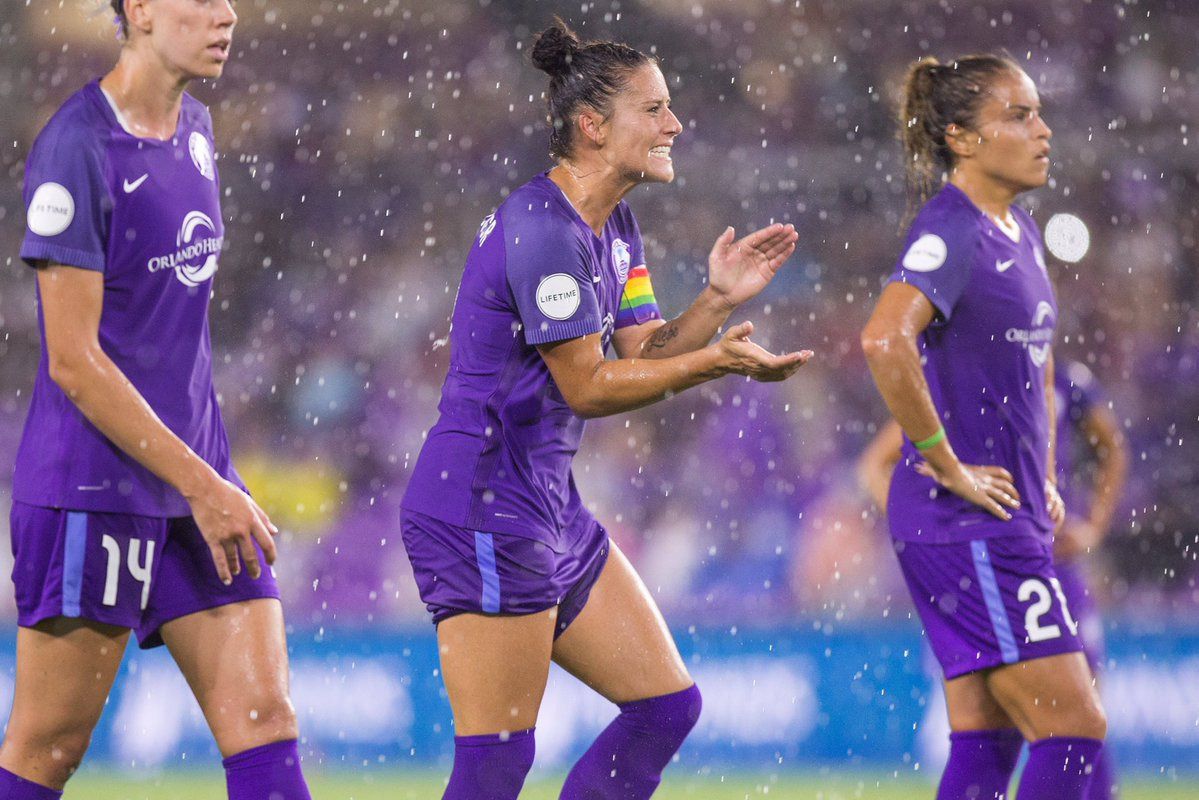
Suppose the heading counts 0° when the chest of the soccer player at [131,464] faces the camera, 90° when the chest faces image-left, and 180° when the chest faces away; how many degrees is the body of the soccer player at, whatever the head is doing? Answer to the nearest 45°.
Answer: approximately 315°

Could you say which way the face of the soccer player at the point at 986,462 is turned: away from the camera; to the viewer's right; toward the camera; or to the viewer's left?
to the viewer's right

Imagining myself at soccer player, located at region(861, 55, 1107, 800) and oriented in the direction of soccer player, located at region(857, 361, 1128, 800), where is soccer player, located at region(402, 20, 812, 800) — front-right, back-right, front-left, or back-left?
back-left

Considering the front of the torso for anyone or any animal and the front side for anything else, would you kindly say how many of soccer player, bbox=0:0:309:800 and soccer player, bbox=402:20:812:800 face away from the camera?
0

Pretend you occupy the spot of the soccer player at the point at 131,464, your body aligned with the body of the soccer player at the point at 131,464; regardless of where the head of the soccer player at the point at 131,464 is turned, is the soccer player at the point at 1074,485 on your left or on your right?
on your left

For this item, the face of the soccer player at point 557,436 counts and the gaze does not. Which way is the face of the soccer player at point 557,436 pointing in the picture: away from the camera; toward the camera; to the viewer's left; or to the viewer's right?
to the viewer's right

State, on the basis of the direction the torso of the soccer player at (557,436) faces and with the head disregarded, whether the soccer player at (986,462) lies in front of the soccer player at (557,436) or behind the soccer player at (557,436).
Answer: in front

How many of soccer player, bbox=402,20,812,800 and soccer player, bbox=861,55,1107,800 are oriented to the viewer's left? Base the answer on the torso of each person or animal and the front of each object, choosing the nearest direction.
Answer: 0

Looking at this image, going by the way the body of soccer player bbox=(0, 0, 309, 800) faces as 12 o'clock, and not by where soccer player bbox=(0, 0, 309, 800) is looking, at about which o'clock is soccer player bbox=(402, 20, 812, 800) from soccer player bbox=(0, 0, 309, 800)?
soccer player bbox=(402, 20, 812, 800) is roughly at 10 o'clock from soccer player bbox=(0, 0, 309, 800).

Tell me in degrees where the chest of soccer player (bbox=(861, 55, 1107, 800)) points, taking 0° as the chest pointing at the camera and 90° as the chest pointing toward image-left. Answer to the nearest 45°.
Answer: approximately 315°

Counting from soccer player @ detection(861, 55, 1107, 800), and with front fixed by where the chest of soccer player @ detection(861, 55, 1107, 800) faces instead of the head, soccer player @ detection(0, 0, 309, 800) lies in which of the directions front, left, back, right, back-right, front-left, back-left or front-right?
right

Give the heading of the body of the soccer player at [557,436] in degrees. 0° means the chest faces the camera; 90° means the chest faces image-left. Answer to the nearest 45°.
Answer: approximately 270°

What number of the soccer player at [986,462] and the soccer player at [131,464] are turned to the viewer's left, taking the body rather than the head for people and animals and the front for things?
0

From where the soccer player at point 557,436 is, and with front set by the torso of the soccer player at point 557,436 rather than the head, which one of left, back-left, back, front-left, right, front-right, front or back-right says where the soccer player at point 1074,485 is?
front-left
